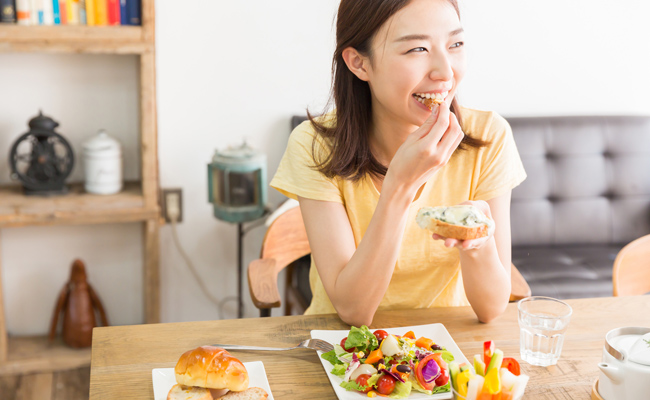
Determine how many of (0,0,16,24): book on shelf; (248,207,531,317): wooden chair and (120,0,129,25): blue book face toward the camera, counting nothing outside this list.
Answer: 3

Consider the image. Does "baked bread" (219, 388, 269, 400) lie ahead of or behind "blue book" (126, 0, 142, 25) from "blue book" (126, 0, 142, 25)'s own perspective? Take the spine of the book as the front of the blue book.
ahead

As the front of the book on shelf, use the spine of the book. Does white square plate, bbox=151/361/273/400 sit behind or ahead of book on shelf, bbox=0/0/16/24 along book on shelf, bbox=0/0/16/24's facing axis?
ahead

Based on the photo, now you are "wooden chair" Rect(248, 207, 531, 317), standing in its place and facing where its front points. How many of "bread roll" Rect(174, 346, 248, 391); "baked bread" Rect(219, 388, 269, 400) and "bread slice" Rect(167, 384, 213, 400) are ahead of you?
3

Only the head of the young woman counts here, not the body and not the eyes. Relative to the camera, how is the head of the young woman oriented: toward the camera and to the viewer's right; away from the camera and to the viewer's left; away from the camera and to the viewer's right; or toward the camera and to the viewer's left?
toward the camera and to the viewer's right

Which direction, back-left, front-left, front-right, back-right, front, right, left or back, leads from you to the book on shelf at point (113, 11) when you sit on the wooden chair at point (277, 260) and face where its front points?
back-right

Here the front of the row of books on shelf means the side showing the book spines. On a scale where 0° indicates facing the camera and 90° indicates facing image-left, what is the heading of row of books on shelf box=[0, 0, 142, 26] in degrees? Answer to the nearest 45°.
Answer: approximately 0°

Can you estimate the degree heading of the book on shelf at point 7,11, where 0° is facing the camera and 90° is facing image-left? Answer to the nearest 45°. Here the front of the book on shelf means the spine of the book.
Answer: approximately 0°
